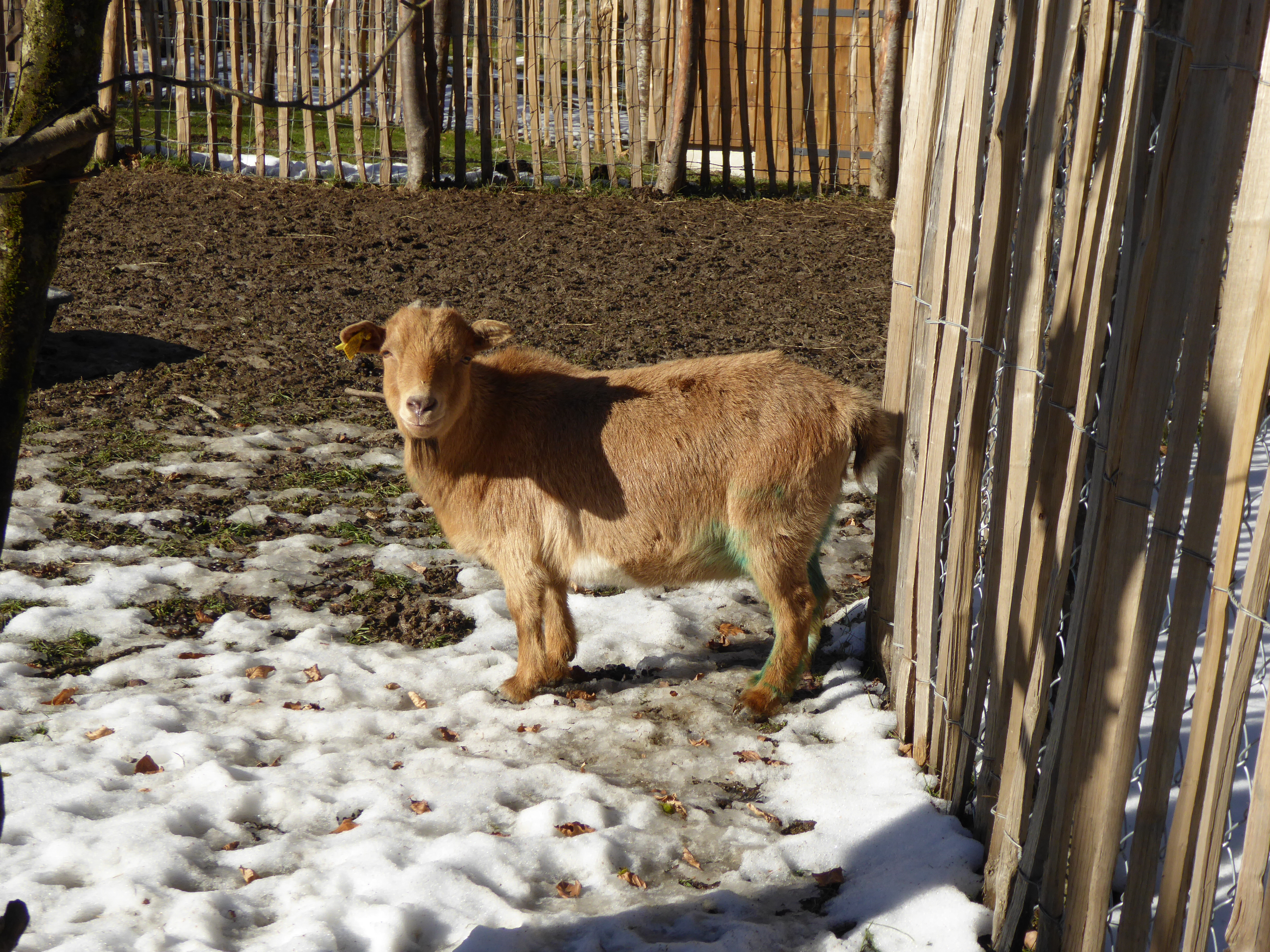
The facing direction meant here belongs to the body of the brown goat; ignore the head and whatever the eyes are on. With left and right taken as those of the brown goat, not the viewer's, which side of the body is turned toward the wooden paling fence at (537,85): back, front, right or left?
right

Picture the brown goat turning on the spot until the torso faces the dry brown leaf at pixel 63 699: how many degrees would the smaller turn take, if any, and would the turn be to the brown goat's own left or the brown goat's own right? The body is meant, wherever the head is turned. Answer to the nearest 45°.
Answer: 0° — it already faces it

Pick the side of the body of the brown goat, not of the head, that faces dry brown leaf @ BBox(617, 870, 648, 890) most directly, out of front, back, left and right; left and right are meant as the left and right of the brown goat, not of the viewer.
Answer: left

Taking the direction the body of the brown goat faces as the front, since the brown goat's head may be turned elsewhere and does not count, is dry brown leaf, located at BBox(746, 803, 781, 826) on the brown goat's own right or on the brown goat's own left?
on the brown goat's own left

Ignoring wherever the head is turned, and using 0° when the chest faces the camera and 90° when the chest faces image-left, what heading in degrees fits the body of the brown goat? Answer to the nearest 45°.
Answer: approximately 90°

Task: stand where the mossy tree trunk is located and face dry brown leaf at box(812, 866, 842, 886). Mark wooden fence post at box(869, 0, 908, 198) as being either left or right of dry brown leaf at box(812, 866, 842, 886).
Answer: left

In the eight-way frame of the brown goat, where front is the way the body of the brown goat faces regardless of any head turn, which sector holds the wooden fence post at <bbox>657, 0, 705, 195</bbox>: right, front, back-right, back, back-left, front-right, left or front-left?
right

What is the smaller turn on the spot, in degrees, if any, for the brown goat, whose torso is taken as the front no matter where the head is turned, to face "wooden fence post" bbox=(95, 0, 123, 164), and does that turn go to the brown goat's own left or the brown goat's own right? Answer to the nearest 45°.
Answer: approximately 45° to the brown goat's own right
